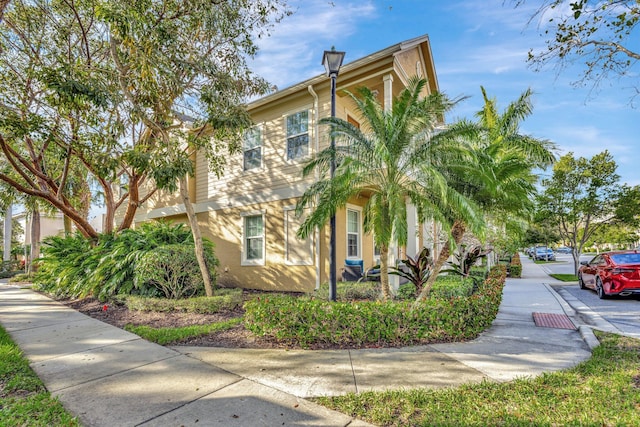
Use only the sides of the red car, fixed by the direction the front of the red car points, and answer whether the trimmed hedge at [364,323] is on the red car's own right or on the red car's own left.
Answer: on the red car's own left

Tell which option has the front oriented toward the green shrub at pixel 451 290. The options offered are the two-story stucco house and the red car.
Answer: the two-story stucco house

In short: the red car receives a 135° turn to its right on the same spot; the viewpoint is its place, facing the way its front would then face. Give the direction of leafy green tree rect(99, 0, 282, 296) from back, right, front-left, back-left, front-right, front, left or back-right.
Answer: back-right

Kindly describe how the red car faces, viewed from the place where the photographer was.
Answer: facing away from the viewer and to the left of the viewer

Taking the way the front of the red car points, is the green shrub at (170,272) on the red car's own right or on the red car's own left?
on the red car's own left

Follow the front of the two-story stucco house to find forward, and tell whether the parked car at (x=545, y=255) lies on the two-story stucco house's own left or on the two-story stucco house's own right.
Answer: on the two-story stucco house's own left

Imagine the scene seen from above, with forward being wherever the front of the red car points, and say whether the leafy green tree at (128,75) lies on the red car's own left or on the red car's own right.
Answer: on the red car's own left

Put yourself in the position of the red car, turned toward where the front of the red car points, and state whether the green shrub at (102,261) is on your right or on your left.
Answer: on your left
